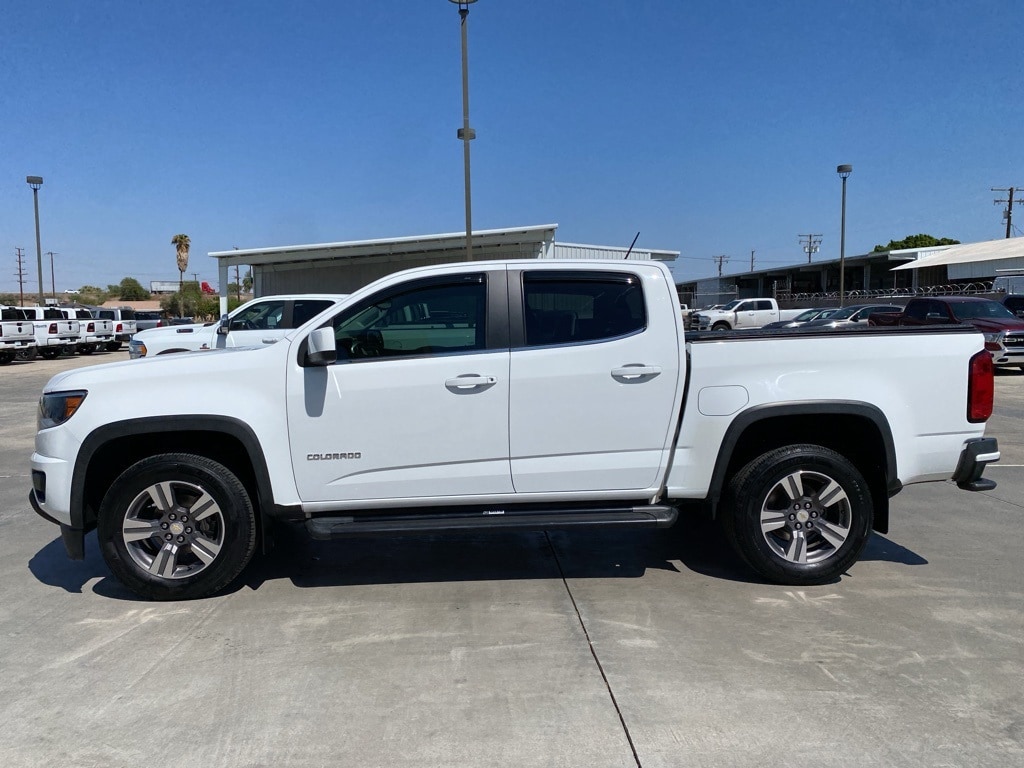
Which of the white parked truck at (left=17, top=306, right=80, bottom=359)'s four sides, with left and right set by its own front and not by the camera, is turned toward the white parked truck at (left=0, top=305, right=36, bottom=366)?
left

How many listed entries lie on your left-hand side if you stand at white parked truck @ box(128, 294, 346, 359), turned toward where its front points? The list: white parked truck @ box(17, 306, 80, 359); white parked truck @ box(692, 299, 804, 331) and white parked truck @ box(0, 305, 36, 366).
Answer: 0

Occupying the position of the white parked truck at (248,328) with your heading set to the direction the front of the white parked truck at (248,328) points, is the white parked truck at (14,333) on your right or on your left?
on your right

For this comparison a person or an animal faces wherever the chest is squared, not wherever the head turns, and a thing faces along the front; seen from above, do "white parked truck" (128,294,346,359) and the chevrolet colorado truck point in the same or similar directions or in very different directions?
same or similar directions

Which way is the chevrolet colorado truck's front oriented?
to the viewer's left

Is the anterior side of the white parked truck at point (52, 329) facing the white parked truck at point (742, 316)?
no

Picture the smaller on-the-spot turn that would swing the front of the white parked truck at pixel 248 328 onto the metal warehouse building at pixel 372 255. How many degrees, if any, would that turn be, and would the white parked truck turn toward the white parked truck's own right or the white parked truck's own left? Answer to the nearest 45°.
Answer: approximately 90° to the white parked truck's own right

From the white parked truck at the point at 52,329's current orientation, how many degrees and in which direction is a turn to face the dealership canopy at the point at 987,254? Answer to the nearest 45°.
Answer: approximately 135° to its right

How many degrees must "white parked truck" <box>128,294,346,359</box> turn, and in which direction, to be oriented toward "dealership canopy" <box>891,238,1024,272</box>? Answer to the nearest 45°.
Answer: approximately 135° to its right

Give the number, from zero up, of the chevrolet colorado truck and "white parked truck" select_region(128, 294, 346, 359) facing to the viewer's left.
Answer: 2

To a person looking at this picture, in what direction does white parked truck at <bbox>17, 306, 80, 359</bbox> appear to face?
facing away from the viewer and to the left of the viewer

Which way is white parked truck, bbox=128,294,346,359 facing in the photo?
to the viewer's left
